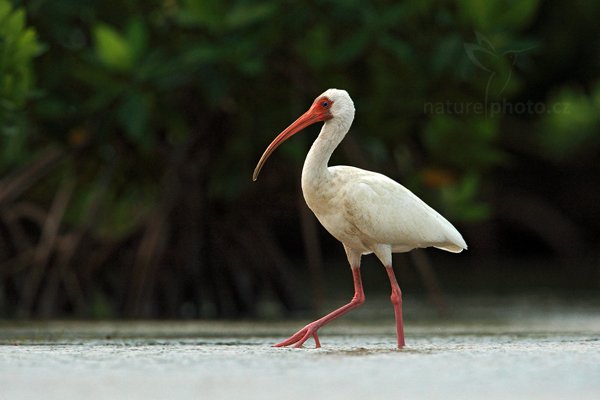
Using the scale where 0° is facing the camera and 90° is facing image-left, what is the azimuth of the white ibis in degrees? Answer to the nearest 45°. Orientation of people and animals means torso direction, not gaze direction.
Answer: approximately 90°
